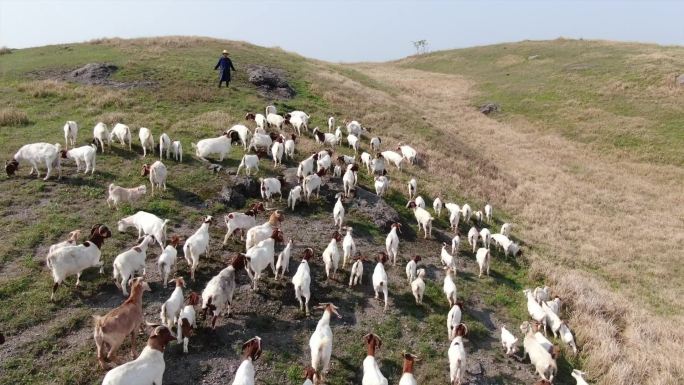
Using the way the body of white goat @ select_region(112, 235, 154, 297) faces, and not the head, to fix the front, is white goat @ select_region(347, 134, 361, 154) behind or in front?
in front

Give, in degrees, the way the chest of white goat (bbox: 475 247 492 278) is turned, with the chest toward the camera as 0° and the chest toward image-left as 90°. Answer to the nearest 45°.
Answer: approximately 180°

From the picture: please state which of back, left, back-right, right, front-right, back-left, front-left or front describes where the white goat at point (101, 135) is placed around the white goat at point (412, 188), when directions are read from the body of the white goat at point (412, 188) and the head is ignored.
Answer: left

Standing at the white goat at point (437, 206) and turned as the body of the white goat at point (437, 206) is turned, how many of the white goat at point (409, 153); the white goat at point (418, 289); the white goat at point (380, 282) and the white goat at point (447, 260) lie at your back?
3

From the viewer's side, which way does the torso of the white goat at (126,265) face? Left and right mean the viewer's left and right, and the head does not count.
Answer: facing away from the viewer and to the right of the viewer

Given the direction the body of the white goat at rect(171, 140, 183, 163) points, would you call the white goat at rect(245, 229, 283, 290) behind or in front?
behind

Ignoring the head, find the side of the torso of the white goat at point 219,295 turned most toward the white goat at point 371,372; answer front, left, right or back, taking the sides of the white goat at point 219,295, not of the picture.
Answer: right

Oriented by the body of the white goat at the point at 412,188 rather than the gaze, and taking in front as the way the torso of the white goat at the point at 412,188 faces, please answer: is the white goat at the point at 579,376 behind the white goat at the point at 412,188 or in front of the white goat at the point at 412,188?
behind

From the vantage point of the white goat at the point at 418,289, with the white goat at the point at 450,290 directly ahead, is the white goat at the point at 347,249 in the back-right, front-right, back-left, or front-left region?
back-left

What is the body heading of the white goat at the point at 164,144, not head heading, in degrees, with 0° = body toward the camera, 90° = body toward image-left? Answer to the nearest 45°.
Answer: approximately 180°

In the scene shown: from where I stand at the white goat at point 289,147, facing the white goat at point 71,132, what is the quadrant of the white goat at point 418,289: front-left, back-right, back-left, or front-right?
back-left

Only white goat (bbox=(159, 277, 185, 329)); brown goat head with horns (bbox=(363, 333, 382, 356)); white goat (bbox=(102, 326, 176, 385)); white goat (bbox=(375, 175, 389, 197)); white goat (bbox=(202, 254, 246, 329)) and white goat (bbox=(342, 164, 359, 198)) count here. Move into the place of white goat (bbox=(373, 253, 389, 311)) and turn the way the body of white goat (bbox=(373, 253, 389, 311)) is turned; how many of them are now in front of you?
2

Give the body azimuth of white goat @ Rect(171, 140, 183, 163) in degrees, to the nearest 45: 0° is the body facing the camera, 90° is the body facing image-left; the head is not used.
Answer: approximately 180°

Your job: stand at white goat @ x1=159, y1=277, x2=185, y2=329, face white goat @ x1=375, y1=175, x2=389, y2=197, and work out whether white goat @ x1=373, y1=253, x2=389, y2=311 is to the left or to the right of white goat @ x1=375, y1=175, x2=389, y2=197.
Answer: right

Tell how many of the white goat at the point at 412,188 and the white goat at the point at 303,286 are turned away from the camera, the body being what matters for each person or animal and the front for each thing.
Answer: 2

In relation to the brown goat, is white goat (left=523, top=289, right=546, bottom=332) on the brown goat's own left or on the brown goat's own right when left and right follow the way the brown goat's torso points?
on the brown goat's own right

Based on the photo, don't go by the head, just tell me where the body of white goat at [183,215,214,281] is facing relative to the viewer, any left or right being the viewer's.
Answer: facing away from the viewer and to the right of the viewer
